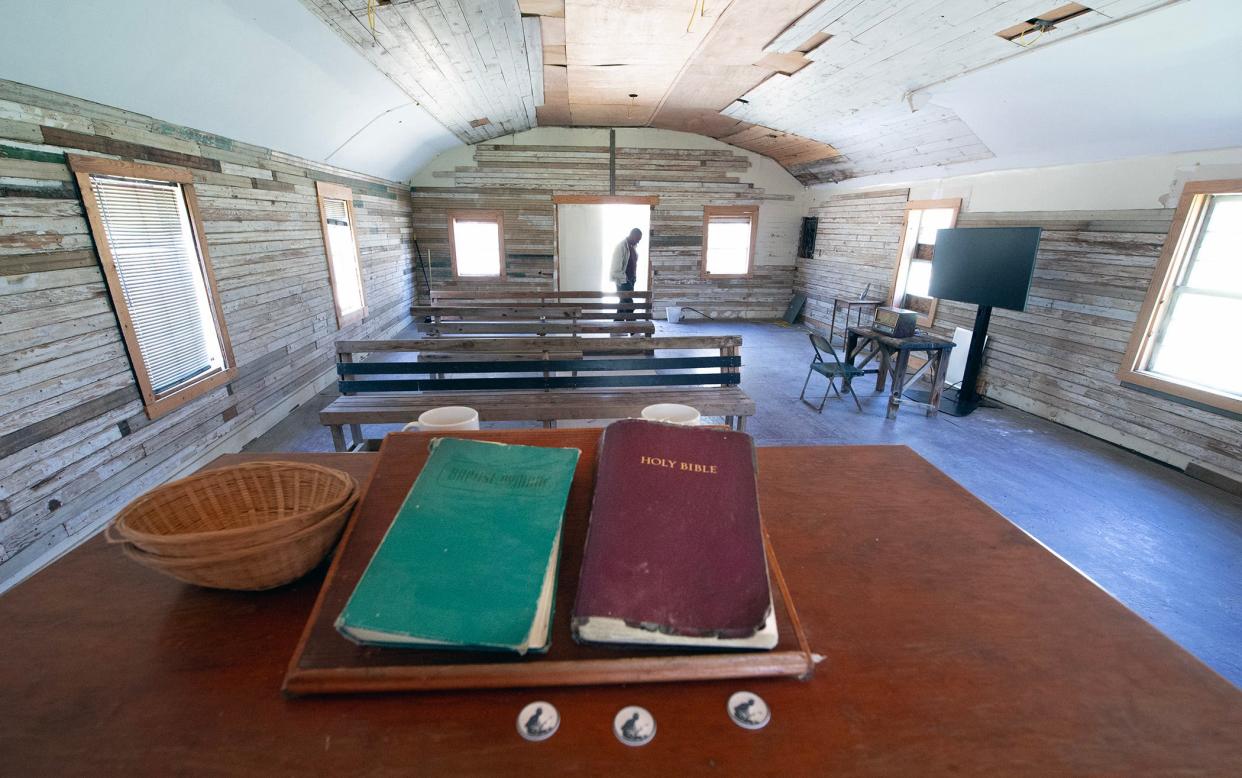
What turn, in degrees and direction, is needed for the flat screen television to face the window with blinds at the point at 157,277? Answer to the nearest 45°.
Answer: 0° — it already faces it

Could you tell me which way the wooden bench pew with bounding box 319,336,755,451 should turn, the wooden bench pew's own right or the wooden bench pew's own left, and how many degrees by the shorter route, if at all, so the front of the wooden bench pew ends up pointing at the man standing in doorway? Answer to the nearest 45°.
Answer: approximately 180°

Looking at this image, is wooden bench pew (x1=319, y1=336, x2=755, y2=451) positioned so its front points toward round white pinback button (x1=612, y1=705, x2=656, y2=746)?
yes

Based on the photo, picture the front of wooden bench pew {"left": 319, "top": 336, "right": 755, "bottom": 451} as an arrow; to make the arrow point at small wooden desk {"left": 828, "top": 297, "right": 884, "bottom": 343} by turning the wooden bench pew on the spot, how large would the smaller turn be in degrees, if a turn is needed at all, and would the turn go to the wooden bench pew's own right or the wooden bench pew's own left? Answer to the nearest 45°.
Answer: approximately 135° to the wooden bench pew's own left

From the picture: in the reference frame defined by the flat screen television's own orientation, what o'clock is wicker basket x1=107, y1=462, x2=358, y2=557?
The wicker basket is roughly at 11 o'clock from the flat screen television.

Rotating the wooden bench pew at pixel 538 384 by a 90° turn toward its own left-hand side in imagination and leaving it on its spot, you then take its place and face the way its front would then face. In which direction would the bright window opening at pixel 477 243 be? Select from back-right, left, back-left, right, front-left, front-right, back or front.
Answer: left

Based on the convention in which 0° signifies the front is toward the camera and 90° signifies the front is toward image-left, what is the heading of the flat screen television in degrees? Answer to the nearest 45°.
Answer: approximately 45°

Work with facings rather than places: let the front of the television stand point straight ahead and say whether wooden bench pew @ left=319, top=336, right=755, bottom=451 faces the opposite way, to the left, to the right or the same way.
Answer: to the left

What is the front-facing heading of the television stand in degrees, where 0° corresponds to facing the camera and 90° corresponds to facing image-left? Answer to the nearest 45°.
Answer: approximately 45°
